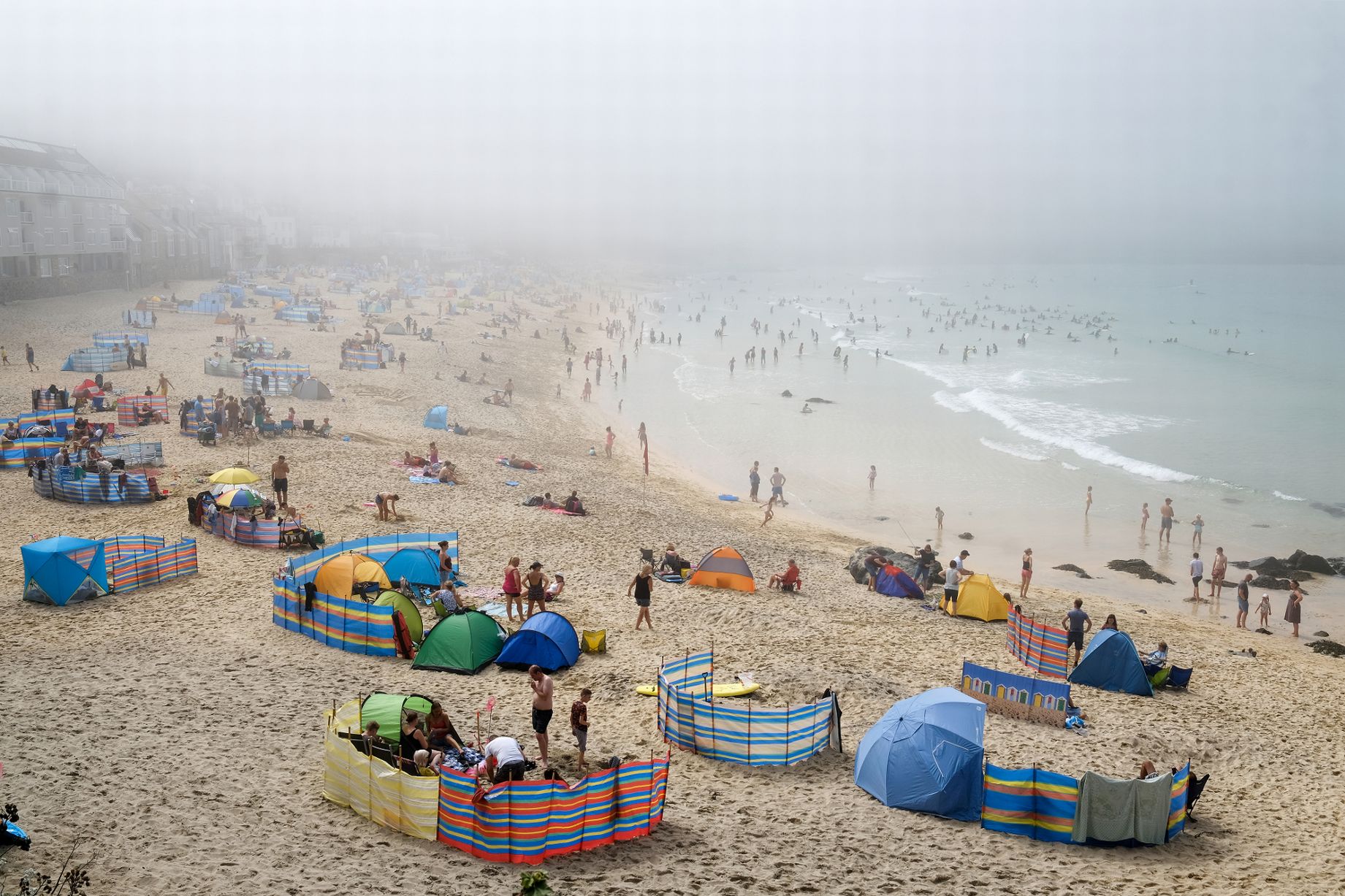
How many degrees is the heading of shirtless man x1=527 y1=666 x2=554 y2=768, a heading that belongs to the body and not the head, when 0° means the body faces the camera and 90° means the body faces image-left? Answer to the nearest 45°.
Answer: approximately 45°

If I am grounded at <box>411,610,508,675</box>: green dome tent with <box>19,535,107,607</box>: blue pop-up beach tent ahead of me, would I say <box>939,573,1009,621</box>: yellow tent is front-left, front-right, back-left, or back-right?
back-right

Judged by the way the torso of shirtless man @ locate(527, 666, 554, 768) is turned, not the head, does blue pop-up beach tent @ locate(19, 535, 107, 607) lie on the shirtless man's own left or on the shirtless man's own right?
on the shirtless man's own right

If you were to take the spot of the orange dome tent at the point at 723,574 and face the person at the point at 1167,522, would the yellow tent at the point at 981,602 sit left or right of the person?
right

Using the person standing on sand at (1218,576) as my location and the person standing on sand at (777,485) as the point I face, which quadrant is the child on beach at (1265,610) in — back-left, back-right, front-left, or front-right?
back-left
